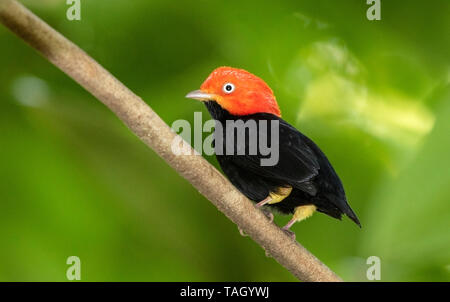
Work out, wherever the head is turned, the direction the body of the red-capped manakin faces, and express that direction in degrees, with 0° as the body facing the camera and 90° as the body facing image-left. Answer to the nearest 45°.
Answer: approximately 90°
